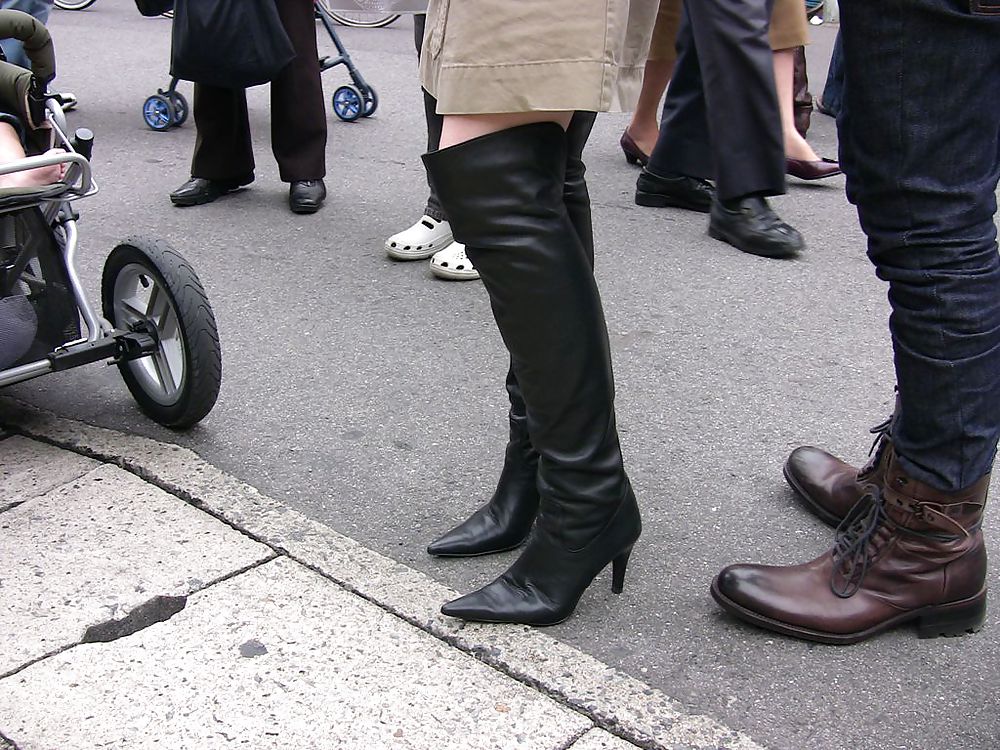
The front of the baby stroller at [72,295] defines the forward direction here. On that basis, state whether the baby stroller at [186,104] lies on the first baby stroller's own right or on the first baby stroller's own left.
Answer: on the first baby stroller's own left

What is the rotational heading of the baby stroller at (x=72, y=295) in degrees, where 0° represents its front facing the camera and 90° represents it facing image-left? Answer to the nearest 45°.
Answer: approximately 315°
